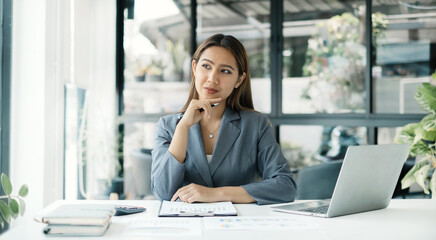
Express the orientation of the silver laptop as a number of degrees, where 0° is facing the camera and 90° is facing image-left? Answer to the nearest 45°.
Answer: approximately 135°

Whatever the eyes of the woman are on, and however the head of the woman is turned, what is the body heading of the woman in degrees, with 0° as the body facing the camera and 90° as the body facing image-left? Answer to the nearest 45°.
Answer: approximately 0°

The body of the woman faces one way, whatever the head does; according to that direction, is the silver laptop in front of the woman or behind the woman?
in front

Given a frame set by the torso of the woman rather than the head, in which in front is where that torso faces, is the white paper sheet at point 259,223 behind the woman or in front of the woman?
in front

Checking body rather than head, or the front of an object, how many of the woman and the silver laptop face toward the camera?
1

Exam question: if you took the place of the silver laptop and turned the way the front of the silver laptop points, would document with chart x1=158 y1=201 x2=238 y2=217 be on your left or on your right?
on your left

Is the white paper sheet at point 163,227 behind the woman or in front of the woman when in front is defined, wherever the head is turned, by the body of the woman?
in front

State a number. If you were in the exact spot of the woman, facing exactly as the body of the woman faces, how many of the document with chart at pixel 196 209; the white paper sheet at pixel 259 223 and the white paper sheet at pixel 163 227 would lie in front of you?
3
